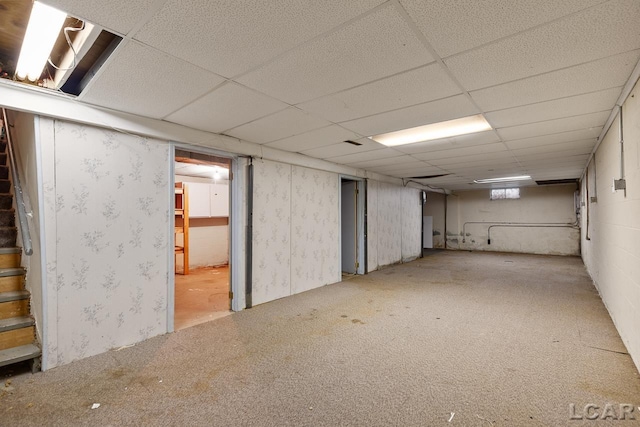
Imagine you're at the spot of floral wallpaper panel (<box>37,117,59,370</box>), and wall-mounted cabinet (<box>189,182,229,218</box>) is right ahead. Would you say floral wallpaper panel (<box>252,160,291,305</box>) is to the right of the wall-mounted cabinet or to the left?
right

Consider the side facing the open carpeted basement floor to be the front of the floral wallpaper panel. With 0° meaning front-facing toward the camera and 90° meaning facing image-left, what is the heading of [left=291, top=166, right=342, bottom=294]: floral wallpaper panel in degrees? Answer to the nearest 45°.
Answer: approximately 315°

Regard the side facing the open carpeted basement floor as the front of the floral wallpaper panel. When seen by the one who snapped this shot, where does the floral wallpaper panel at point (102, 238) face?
facing the viewer and to the right of the viewer

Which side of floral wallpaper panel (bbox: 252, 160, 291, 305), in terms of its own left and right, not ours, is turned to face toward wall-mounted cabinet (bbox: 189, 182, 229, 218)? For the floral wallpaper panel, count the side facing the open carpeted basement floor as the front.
back

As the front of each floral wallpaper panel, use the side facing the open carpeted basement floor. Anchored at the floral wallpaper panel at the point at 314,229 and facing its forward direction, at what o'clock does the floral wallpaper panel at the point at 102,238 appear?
the floral wallpaper panel at the point at 102,238 is roughly at 3 o'clock from the floral wallpaper panel at the point at 314,229.

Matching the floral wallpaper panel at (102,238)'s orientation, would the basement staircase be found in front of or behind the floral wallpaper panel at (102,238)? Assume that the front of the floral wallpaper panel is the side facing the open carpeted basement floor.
behind
